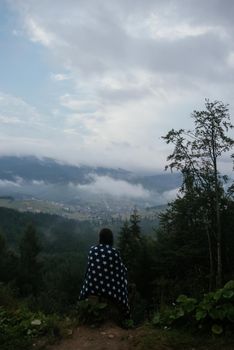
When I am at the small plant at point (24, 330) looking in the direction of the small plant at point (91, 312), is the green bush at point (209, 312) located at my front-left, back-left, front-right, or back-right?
front-right

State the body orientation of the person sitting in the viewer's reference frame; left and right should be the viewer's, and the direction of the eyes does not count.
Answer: facing away from the viewer

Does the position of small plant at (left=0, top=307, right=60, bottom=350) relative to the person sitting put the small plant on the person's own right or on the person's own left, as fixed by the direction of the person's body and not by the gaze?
on the person's own left

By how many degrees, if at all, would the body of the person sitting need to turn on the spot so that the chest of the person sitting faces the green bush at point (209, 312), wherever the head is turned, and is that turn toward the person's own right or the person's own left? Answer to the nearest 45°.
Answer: approximately 135° to the person's own right
